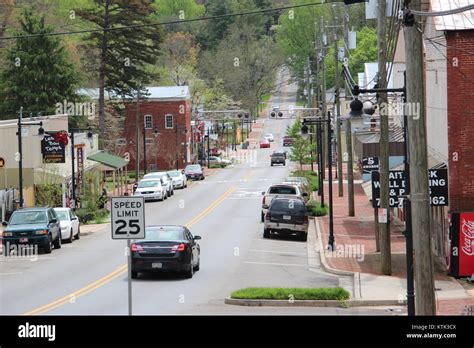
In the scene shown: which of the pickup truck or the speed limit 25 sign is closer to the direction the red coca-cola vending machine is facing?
the speed limit 25 sign

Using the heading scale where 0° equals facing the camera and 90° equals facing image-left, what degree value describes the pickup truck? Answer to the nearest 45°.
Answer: approximately 180°

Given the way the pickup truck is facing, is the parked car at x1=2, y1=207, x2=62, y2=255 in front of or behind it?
behind

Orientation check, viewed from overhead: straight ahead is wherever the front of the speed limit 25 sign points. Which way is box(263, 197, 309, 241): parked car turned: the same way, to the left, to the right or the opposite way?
the opposite way

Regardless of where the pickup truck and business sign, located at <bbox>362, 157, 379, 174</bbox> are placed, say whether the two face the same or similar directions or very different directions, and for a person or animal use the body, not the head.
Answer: very different directions

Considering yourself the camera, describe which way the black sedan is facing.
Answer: facing away from the viewer

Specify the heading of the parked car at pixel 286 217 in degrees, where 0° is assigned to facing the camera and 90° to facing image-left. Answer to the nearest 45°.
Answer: approximately 180°

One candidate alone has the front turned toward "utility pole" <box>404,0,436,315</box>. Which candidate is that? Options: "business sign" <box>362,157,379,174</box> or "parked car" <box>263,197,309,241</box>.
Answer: the business sign
